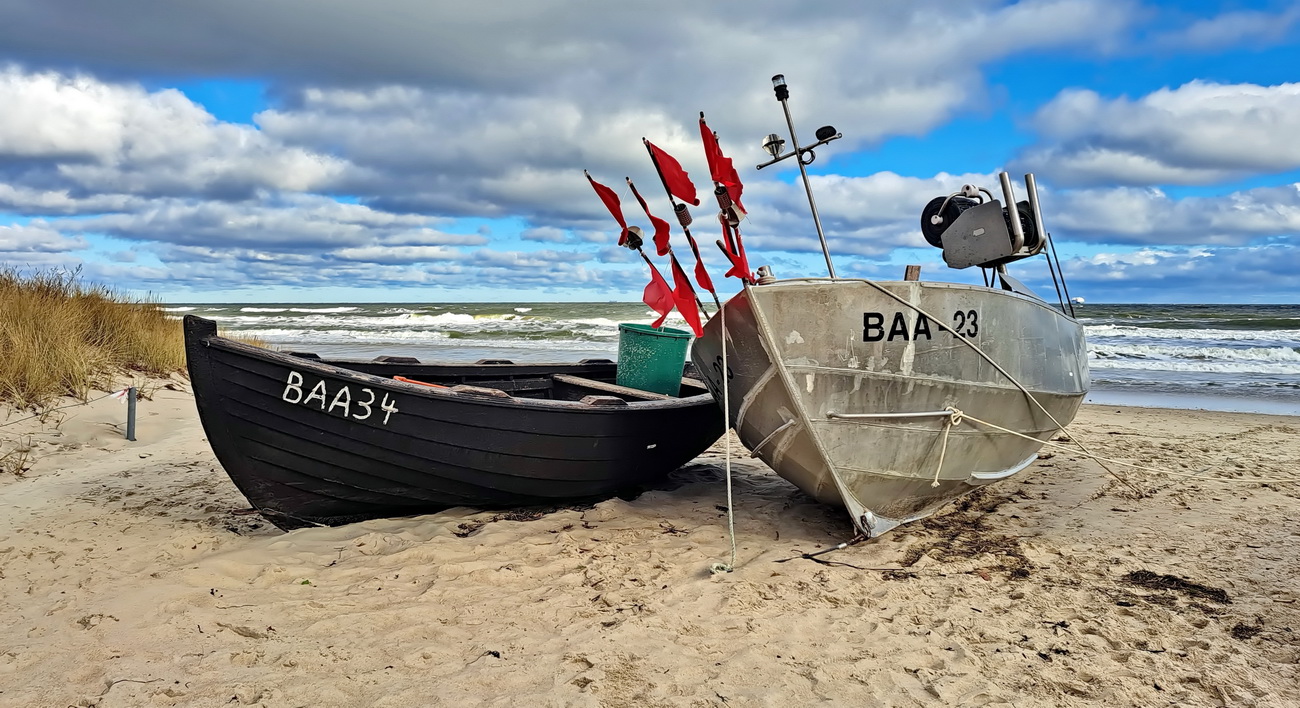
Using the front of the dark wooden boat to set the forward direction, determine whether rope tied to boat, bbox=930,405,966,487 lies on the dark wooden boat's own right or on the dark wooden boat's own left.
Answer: on the dark wooden boat's own left

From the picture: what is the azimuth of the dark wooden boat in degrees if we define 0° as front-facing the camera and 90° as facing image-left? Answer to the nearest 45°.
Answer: approximately 45°

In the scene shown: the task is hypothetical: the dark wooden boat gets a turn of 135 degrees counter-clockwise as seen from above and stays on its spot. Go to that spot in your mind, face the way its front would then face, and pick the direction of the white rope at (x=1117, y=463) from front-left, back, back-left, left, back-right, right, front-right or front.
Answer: front
